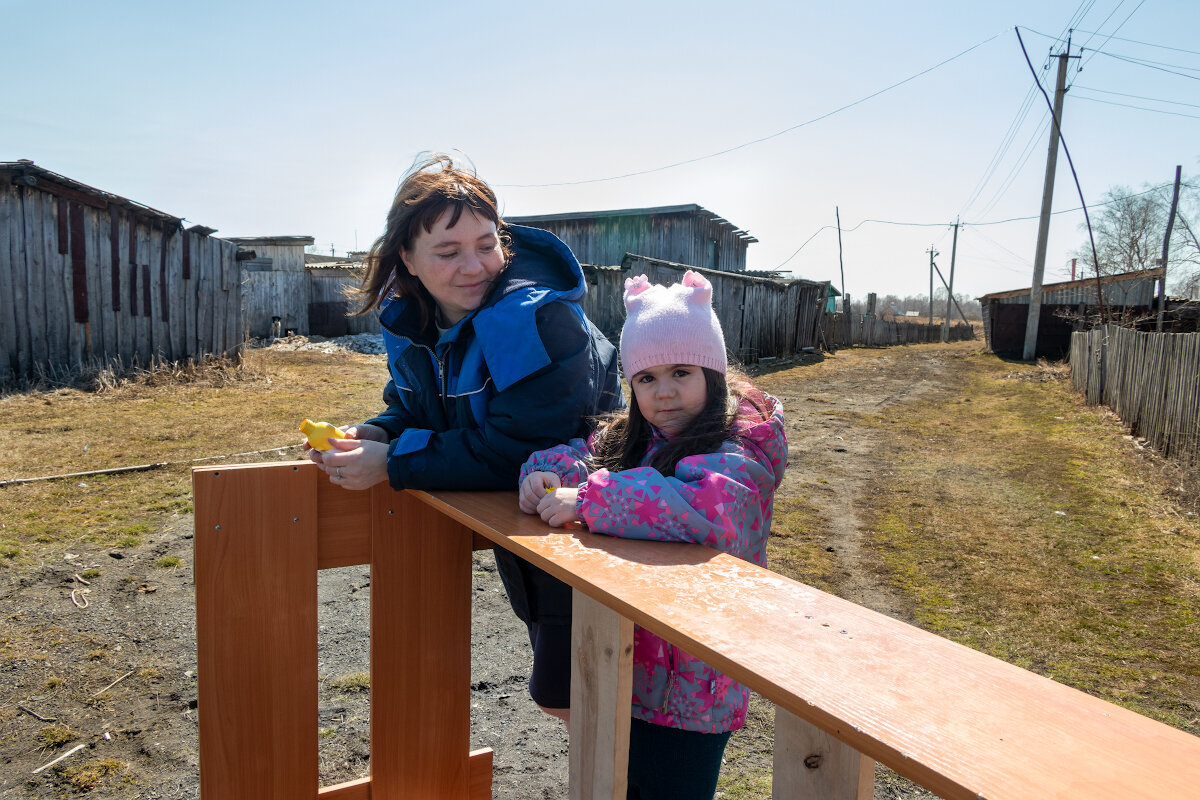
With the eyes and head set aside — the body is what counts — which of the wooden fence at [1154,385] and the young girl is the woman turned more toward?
the young girl

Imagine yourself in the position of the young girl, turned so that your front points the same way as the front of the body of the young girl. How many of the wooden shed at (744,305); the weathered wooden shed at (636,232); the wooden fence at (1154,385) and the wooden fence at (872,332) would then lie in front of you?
0

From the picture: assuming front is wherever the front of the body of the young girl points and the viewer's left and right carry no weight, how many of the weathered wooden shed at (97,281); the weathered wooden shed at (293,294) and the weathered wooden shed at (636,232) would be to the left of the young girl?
0

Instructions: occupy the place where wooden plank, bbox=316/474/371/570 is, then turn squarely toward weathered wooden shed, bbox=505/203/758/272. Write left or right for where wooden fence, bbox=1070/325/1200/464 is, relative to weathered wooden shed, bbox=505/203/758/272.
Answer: right

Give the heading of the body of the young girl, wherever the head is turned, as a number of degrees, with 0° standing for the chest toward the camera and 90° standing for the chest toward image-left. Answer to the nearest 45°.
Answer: approximately 45°

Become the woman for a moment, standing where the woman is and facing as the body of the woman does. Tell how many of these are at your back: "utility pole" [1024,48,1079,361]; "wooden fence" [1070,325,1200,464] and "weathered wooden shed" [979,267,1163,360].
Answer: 3

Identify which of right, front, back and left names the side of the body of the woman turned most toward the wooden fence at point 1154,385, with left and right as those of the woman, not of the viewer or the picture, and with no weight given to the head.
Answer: back

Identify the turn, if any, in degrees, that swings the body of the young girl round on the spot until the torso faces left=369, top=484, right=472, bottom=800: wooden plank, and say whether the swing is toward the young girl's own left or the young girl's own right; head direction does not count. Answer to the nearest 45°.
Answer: approximately 90° to the young girl's own right

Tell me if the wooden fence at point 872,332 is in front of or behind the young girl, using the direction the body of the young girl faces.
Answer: behind

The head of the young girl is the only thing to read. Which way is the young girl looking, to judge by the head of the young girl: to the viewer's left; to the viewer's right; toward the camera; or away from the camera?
toward the camera

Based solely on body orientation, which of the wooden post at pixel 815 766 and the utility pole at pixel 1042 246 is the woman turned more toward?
the wooden post

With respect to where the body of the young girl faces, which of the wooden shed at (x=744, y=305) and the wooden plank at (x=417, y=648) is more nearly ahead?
the wooden plank

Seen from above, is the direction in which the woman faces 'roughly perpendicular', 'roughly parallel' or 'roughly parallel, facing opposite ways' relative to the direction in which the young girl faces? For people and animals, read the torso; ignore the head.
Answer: roughly parallel

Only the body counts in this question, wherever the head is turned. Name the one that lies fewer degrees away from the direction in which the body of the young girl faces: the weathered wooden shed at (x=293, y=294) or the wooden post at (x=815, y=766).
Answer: the wooden post
